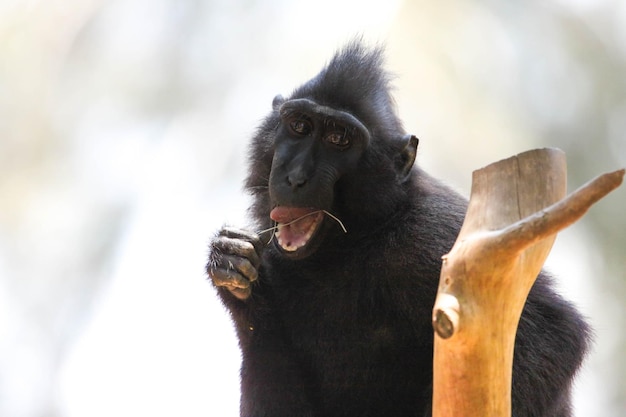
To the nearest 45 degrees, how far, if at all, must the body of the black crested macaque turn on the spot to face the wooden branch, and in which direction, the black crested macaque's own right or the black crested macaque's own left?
approximately 90° to the black crested macaque's own left

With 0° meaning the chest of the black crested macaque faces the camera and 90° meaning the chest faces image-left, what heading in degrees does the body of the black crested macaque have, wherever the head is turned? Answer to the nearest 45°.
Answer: approximately 45°
